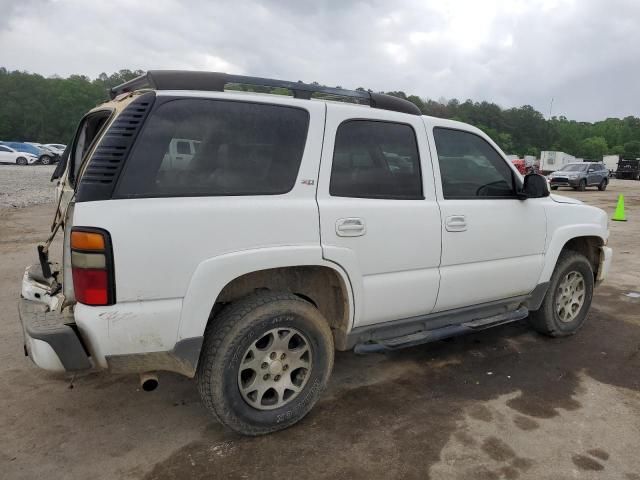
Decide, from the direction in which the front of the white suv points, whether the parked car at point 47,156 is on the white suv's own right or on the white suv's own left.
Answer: on the white suv's own left

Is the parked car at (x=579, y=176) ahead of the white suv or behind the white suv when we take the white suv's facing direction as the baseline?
ahead

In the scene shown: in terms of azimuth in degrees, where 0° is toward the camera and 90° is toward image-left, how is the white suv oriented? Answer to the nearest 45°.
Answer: approximately 225°

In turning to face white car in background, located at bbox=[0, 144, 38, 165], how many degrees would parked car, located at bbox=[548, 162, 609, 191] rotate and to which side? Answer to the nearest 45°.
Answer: approximately 45° to its right

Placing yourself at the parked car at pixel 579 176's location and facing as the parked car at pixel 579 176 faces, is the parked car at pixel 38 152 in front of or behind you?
in front

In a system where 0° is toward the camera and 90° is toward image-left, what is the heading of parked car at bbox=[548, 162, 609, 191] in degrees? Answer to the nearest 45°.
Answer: approximately 45°

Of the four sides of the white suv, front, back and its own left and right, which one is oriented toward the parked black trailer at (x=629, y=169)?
front

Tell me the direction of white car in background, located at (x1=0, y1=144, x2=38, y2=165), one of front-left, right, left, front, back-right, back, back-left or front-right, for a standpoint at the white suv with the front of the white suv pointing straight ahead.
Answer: left

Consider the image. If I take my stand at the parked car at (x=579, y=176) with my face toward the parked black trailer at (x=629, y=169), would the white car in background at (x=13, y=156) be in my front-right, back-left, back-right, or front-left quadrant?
back-left

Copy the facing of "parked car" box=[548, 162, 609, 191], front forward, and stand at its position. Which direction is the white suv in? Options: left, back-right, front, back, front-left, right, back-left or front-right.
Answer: front-left

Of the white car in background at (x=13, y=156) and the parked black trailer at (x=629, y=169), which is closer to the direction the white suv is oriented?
the parked black trailer
